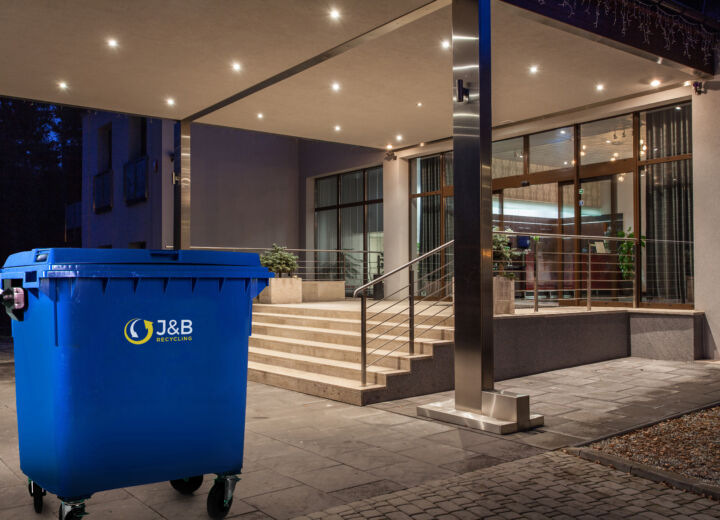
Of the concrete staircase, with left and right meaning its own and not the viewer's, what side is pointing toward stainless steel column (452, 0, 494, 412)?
left

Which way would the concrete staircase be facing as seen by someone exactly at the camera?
facing the viewer and to the left of the viewer

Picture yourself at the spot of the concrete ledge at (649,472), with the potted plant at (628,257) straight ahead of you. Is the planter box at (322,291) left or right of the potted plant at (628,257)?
left

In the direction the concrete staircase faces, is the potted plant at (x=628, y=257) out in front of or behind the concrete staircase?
behind

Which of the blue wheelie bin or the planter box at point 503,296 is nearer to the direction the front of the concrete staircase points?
the blue wheelie bin

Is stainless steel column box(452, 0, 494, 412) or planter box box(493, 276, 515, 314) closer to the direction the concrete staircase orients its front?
the stainless steel column

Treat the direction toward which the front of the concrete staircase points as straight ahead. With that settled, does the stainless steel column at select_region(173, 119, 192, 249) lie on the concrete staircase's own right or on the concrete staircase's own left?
on the concrete staircase's own right

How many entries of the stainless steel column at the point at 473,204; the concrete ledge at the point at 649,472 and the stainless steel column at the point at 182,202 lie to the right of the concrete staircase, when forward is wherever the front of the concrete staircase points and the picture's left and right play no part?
1

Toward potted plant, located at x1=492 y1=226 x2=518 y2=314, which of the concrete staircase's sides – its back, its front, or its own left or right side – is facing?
back

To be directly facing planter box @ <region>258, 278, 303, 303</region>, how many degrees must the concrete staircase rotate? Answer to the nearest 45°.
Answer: approximately 135° to its right

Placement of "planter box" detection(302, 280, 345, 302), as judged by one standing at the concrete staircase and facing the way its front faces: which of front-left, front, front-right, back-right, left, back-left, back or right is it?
back-right

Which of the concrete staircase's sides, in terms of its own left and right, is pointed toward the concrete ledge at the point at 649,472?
left

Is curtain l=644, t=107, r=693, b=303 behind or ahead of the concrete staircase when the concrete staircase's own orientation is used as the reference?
behind
